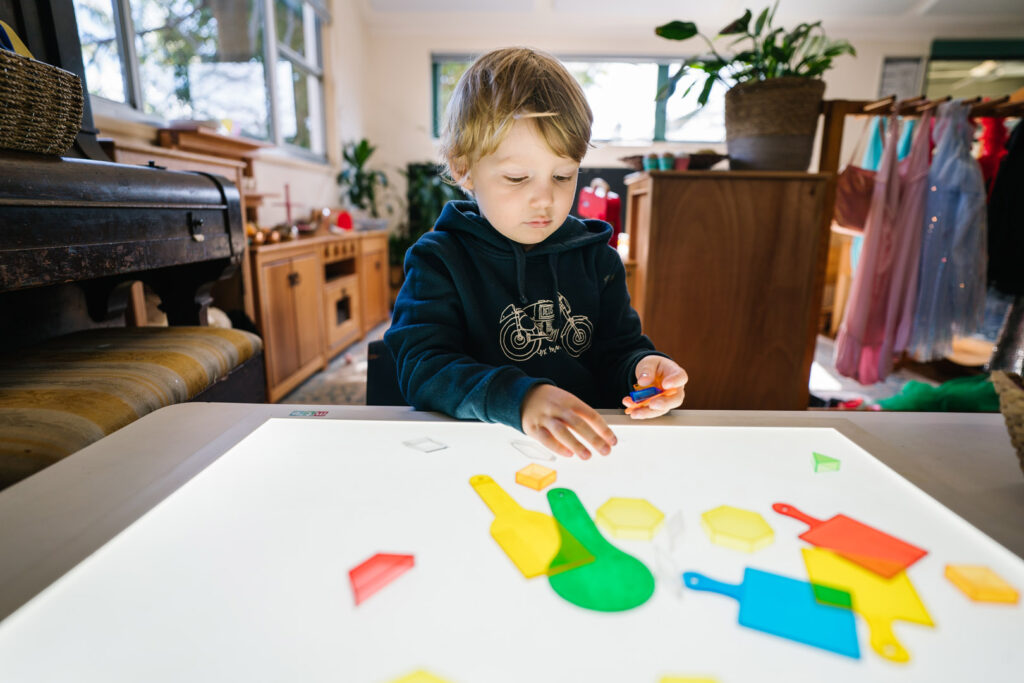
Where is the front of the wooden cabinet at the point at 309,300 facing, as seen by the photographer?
facing the viewer and to the right of the viewer

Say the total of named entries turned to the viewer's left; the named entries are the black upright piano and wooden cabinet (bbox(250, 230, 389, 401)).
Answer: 0

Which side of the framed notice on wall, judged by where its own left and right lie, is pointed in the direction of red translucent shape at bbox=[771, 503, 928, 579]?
front

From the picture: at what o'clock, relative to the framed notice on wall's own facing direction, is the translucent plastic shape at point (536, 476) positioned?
The translucent plastic shape is roughly at 12 o'clock from the framed notice on wall.

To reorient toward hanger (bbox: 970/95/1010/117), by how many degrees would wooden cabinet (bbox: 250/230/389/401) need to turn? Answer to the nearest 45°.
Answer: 0° — it already faces it

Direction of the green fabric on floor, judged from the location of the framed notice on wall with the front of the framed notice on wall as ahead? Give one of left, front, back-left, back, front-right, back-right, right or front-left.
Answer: front

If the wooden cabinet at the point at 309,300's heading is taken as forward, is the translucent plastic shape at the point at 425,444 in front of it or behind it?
in front

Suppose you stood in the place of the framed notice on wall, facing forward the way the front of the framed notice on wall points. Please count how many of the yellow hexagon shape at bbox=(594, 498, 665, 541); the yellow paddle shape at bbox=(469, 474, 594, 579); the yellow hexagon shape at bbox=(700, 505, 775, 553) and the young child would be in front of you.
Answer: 4

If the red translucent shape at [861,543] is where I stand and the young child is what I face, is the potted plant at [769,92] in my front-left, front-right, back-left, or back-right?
front-right

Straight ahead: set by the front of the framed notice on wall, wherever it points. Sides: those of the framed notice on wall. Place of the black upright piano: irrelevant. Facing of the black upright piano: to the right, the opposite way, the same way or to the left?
to the left

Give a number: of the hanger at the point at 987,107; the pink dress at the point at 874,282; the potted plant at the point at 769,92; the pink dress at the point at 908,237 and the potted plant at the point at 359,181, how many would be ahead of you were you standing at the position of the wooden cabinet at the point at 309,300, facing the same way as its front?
4

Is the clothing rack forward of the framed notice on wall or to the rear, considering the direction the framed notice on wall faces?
forward

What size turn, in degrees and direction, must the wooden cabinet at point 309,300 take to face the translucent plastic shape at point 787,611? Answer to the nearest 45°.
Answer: approximately 45° to its right

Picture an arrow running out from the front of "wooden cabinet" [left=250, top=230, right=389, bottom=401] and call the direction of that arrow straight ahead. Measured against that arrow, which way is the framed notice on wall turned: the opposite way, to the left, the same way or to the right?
to the right

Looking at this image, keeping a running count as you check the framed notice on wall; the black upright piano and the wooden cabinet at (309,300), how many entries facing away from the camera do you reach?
0

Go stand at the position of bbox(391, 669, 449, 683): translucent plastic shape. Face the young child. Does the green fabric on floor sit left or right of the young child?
right

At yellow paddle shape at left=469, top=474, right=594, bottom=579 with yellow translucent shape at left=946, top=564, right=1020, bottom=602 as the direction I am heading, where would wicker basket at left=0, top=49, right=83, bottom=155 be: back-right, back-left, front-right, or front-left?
back-left

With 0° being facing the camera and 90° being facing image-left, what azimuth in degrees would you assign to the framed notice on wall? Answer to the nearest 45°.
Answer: approximately 0°

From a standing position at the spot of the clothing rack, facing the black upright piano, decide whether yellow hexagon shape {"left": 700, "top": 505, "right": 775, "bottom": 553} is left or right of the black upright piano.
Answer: left
